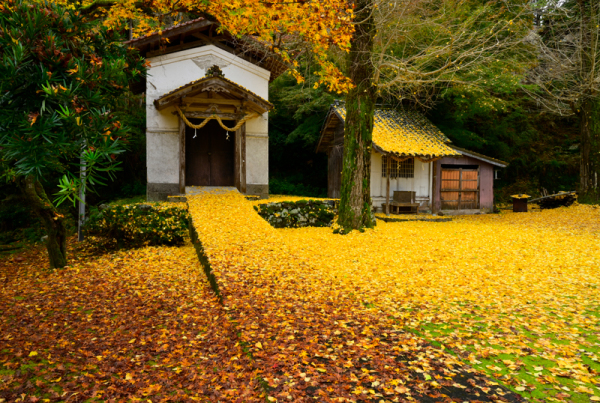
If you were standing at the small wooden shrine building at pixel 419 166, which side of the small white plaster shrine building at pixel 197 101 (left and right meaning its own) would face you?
left

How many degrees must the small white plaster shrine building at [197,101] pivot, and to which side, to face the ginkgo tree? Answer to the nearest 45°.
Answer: approximately 45° to its left

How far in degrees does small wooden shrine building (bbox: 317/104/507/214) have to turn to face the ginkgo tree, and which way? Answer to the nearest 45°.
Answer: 0° — it already faces it

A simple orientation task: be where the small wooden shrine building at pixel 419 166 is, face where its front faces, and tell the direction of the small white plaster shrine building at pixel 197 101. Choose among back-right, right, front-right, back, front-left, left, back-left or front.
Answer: front-right

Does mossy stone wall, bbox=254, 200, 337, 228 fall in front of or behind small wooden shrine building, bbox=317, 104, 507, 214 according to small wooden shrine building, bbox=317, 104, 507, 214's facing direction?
in front

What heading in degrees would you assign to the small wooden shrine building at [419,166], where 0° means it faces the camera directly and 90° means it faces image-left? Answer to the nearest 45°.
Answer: approximately 0°

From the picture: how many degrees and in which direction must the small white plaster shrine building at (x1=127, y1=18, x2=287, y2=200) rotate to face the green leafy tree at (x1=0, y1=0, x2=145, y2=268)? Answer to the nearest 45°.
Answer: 0° — it already faces it

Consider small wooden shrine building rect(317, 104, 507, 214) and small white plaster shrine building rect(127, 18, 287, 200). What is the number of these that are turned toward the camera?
2

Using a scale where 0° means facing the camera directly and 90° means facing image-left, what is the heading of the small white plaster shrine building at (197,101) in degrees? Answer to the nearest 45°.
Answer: approximately 0°

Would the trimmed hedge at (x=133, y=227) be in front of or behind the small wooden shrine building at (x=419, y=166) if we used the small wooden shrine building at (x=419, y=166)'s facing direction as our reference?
in front
